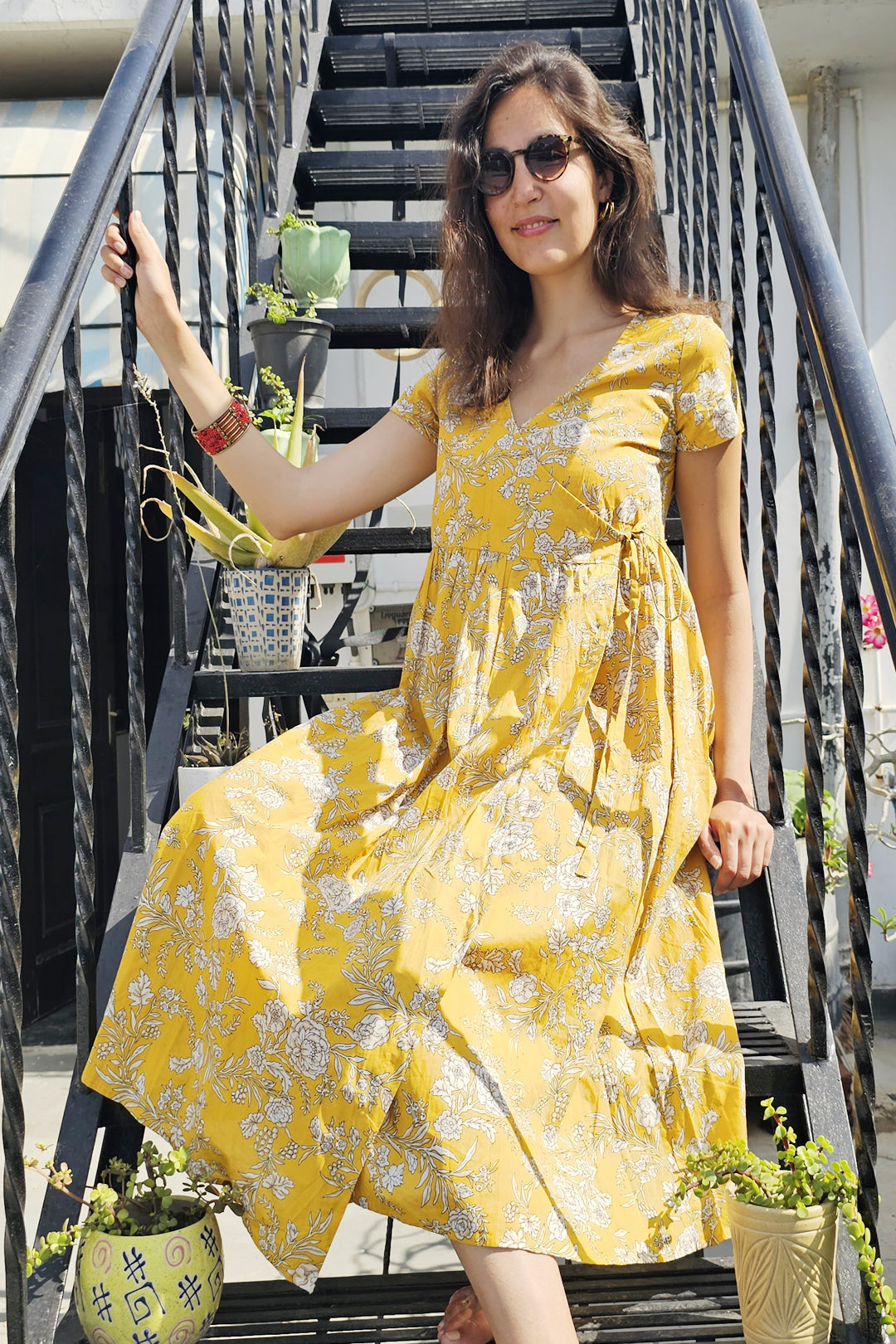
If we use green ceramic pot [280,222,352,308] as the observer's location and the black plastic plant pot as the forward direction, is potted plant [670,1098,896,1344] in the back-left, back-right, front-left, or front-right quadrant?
front-left

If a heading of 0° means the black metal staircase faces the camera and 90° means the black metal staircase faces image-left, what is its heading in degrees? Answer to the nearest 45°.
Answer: approximately 0°

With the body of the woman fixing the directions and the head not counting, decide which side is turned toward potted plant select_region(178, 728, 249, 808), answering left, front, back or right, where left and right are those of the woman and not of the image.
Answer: right

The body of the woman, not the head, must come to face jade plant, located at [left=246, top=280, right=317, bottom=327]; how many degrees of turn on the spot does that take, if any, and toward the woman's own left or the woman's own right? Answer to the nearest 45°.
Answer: approximately 135° to the woman's own right

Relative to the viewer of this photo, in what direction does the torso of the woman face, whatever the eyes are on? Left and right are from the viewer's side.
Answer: facing the viewer and to the left of the viewer
